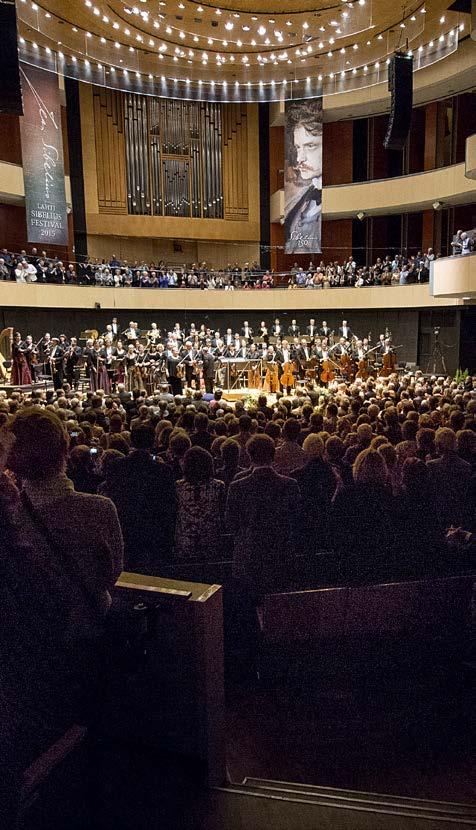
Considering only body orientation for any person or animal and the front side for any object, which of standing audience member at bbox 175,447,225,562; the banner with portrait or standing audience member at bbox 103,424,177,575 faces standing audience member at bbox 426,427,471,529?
the banner with portrait

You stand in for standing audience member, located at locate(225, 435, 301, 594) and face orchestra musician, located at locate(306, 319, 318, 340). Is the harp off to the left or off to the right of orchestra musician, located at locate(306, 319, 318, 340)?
left

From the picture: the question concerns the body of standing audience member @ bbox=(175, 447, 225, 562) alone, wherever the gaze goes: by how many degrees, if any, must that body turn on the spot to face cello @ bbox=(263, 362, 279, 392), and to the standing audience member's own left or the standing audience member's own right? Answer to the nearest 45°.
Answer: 0° — they already face it

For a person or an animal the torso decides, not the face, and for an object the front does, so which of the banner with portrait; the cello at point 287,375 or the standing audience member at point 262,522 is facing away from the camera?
the standing audience member

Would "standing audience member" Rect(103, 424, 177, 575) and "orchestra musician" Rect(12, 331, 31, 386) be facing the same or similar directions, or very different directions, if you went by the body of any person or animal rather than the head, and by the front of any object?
very different directions

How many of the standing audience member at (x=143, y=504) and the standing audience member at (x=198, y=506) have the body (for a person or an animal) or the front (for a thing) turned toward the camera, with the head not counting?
0

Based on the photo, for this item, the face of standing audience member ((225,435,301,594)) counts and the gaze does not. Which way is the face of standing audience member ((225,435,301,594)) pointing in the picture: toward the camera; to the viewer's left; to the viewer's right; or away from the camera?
away from the camera

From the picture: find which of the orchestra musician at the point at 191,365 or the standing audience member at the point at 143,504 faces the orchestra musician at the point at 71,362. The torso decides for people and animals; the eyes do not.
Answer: the standing audience member

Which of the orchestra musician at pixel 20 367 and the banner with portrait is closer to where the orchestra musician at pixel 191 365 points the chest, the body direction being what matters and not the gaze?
the orchestra musician

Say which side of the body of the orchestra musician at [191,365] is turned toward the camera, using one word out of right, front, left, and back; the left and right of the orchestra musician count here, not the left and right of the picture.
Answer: front

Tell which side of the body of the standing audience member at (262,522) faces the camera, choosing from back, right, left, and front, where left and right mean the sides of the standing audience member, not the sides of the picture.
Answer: back

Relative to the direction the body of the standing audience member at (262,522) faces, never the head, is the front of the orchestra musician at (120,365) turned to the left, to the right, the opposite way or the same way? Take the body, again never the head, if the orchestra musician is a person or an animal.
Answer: the opposite way

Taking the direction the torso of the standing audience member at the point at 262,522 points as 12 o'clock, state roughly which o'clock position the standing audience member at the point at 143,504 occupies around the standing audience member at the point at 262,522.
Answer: the standing audience member at the point at 143,504 is roughly at 10 o'clock from the standing audience member at the point at 262,522.

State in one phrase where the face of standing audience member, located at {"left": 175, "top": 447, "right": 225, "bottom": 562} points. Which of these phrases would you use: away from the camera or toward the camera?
away from the camera

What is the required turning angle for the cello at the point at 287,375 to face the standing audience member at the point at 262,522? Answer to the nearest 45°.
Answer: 0° — it already faces them

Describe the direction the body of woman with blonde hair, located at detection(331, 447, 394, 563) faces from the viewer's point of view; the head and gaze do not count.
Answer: away from the camera

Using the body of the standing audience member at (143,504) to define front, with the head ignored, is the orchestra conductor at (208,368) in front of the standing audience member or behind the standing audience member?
in front

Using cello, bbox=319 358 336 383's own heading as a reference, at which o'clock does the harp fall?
The harp is roughly at 3 o'clock from the cello.

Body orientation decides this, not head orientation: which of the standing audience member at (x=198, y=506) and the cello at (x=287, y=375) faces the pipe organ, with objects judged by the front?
the standing audience member

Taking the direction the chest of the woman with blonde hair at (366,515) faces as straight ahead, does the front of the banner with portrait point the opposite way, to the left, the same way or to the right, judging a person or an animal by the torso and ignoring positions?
the opposite way
